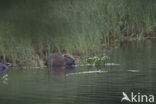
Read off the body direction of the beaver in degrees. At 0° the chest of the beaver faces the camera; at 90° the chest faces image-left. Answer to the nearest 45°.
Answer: approximately 270°

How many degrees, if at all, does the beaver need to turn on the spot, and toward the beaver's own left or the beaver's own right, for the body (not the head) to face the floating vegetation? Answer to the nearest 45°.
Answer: approximately 45° to the beaver's own right
